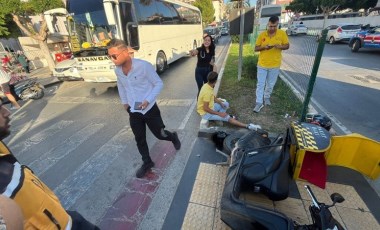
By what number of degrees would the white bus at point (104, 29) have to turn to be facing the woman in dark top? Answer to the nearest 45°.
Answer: approximately 90° to its left

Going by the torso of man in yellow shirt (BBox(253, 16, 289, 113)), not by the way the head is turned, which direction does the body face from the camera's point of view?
toward the camera

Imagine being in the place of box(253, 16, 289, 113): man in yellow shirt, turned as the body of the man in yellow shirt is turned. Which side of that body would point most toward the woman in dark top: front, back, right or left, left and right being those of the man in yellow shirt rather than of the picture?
right

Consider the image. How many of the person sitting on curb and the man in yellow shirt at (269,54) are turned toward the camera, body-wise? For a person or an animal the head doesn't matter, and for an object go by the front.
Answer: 1

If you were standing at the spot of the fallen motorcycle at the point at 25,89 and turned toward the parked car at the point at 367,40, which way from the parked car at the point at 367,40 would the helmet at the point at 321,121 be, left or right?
right

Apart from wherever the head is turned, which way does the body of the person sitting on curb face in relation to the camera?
to the viewer's right

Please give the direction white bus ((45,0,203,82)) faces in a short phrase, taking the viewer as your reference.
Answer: facing the viewer and to the left of the viewer

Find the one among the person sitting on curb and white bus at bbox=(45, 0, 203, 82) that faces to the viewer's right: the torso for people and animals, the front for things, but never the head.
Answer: the person sitting on curb

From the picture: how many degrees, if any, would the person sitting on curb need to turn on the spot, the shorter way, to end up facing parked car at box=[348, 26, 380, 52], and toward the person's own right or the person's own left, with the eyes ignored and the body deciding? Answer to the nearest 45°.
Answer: approximately 45° to the person's own left

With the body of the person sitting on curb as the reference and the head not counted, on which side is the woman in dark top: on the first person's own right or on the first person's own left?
on the first person's own left

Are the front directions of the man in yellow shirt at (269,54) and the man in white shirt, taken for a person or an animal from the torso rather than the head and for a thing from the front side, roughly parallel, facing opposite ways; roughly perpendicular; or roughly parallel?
roughly parallel

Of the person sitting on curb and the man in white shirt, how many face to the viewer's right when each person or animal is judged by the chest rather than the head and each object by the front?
1

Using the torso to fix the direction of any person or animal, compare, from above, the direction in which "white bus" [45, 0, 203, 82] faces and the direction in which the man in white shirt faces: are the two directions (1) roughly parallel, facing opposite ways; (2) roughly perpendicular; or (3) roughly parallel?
roughly parallel

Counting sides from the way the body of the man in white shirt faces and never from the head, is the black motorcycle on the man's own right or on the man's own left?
on the man's own left

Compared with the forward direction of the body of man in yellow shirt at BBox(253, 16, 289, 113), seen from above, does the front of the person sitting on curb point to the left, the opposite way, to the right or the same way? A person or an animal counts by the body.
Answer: to the left

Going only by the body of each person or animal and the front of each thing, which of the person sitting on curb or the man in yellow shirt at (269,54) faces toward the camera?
the man in yellow shirt

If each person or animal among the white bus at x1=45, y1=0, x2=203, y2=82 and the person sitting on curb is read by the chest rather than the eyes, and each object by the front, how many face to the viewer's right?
1
